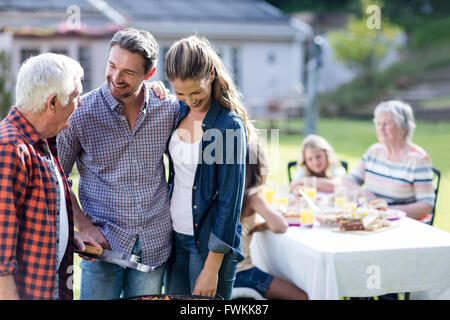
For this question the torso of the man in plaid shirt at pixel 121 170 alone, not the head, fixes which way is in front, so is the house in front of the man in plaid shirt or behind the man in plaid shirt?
behind

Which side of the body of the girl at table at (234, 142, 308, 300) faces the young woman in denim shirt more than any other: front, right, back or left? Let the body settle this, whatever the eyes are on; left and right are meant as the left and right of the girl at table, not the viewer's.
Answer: right

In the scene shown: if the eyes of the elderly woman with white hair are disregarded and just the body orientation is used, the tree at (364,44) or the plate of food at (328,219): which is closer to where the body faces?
the plate of food

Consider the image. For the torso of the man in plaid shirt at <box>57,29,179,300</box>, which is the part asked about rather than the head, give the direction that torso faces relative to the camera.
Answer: toward the camera

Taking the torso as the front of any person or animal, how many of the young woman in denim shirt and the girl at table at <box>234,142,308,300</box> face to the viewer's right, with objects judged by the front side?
1

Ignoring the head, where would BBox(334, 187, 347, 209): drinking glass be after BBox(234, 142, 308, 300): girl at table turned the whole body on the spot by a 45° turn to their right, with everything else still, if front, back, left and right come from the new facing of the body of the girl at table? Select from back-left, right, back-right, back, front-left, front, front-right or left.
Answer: left

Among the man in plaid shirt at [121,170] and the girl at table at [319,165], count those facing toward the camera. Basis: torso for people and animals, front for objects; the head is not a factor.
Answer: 2

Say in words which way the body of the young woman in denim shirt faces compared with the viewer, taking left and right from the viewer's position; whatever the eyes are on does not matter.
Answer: facing the viewer and to the left of the viewer

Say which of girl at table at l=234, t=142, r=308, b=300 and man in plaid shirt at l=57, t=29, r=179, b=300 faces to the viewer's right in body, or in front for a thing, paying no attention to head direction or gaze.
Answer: the girl at table

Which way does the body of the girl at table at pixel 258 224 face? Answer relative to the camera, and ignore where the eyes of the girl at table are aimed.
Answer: to the viewer's right

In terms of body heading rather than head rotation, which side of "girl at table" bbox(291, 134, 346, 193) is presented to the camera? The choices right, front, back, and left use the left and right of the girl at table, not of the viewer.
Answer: front

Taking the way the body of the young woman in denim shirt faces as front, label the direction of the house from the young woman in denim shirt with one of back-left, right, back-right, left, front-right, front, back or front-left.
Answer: back-right

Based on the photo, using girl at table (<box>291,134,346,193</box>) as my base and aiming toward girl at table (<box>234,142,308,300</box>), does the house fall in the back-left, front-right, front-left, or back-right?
back-right

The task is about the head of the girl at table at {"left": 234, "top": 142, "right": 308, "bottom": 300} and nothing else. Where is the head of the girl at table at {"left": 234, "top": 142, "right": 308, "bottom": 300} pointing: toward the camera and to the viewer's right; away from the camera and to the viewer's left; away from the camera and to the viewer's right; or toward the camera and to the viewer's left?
away from the camera and to the viewer's right

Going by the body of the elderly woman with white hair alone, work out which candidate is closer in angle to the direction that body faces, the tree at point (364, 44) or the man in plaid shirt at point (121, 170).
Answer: the man in plaid shirt
